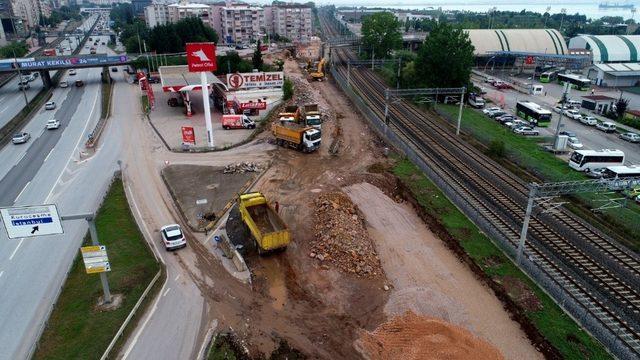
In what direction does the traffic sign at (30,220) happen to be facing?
toward the camera

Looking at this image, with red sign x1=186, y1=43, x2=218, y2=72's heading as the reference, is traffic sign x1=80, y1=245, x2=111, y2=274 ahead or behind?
ahead

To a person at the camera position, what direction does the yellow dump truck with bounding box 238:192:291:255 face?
facing away from the viewer and to the left of the viewer

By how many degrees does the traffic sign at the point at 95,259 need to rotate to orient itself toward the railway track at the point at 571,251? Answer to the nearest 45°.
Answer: approximately 90° to its left

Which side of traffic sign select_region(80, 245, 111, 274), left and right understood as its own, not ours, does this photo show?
front

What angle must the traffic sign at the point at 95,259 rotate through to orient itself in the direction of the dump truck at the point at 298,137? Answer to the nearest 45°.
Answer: approximately 135° to its left

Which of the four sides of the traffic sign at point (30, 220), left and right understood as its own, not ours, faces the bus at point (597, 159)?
left

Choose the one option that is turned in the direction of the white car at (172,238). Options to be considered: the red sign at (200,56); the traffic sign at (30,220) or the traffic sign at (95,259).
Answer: the red sign

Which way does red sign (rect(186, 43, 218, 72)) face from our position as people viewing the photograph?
facing the viewer
